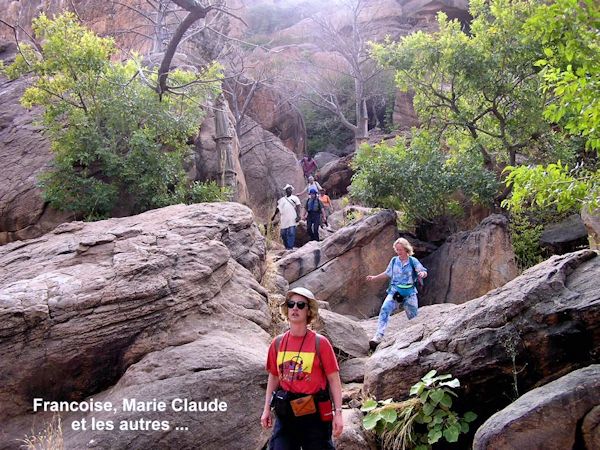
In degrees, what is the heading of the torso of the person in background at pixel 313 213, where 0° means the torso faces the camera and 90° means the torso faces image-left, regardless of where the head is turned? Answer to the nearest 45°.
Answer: approximately 0°

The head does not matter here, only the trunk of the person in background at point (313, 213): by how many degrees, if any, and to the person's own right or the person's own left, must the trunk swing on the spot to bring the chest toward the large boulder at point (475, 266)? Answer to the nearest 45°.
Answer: approximately 45° to the person's own left

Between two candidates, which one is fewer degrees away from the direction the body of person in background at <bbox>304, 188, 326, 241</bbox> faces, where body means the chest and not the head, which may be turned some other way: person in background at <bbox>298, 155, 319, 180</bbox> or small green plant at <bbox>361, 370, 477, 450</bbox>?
the small green plant

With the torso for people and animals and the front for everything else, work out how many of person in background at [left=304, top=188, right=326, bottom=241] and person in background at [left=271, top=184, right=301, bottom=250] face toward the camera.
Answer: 2

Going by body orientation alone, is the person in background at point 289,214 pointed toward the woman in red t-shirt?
yes

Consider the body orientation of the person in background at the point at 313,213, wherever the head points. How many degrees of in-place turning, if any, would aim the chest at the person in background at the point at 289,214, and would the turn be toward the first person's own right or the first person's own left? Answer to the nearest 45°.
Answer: approximately 45° to the first person's own right

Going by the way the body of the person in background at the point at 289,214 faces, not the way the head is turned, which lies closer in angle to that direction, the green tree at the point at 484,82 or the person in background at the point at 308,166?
the green tree

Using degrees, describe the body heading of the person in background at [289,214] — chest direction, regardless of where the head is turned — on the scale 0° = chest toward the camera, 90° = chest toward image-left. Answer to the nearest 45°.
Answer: approximately 0°
